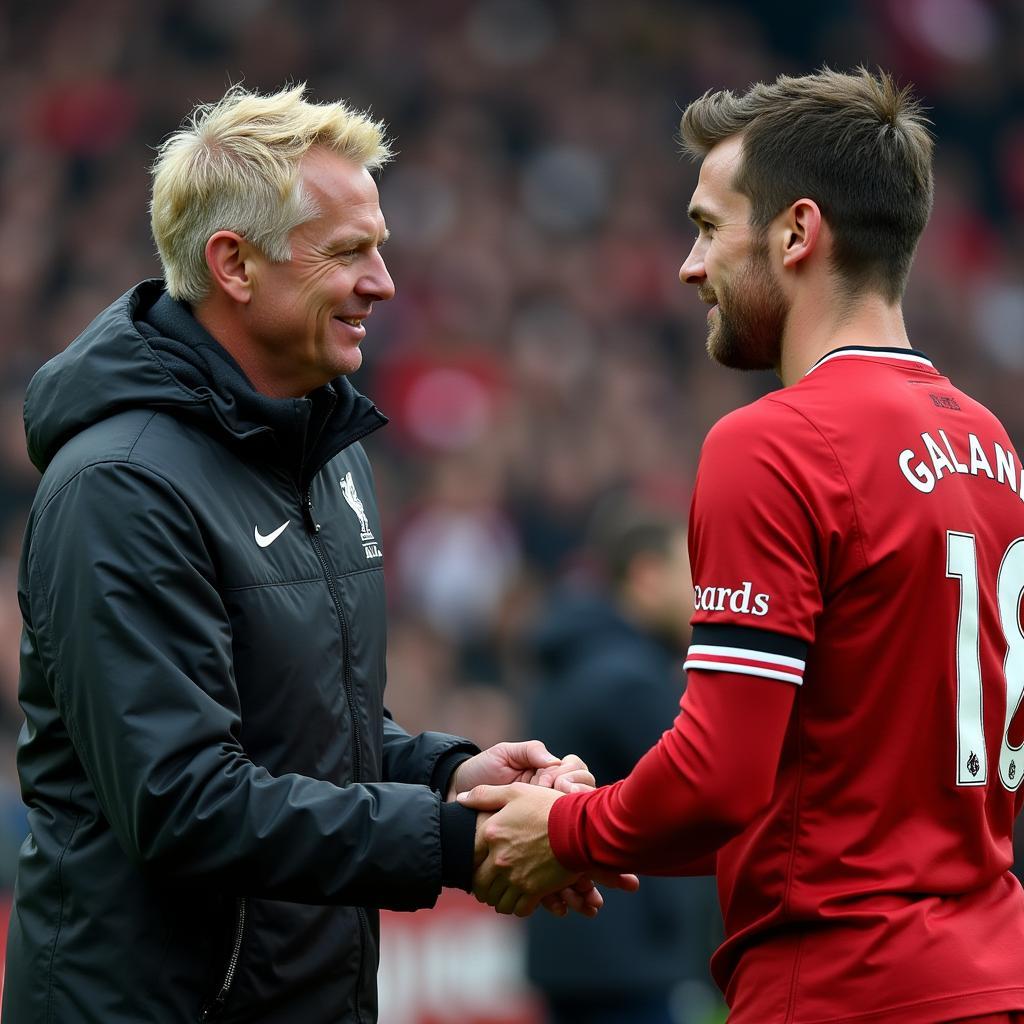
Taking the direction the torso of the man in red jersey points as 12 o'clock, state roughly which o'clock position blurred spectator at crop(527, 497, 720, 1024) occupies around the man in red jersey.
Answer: The blurred spectator is roughly at 1 o'clock from the man in red jersey.

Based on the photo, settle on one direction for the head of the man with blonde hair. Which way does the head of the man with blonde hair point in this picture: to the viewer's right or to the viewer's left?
to the viewer's right

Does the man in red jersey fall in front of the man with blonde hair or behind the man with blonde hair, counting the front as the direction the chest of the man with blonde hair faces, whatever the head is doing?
in front

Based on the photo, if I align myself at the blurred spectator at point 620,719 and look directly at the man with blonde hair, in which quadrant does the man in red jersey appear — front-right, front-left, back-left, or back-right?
front-left

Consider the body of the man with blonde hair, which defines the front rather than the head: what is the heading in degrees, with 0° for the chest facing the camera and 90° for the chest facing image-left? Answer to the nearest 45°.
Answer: approximately 315°

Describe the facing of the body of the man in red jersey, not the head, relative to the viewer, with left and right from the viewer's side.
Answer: facing away from the viewer and to the left of the viewer

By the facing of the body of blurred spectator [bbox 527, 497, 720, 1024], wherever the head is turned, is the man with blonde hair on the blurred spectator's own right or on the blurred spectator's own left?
on the blurred spectator's own right

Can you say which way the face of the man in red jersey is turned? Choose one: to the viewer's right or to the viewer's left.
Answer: to the viewer's left
